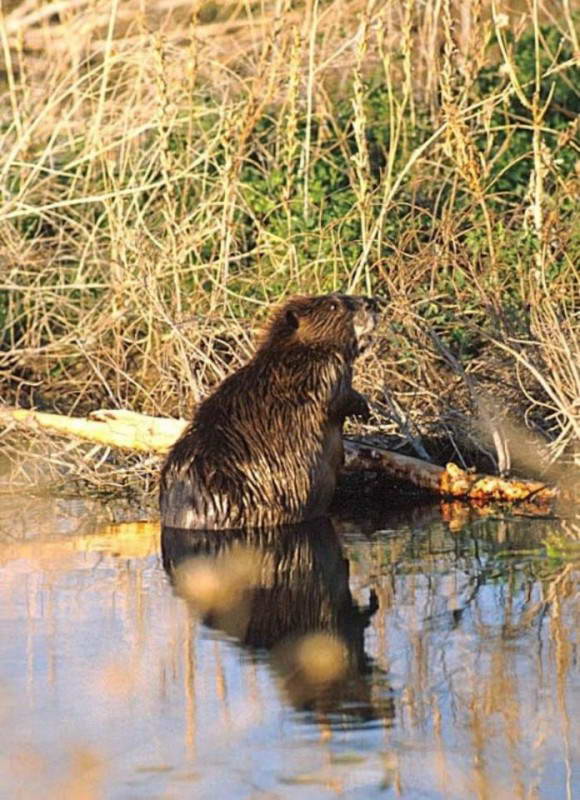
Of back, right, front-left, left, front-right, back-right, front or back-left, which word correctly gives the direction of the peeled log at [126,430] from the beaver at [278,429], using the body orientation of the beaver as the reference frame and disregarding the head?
back-left
